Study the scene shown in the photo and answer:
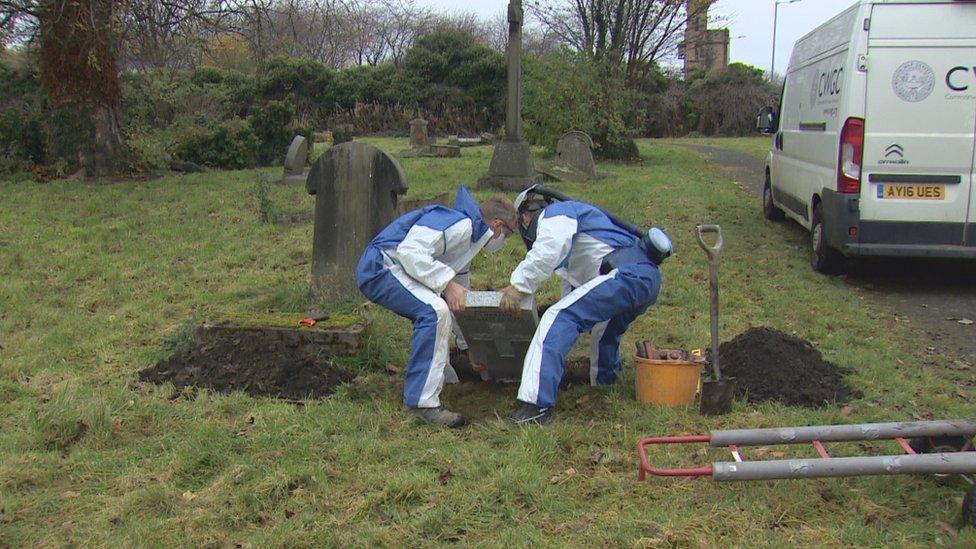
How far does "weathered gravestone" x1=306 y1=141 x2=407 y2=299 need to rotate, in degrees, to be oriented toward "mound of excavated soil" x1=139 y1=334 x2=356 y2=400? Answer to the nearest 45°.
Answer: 0° — it already faces it

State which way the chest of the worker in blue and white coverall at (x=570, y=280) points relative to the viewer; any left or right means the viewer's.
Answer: facing to the left of the viewer

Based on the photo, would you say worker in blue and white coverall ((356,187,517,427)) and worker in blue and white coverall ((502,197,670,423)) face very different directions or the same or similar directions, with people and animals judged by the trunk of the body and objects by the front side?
very different directions

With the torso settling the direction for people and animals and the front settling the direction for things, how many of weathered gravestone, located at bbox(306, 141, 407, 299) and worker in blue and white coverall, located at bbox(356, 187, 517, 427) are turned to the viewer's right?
1

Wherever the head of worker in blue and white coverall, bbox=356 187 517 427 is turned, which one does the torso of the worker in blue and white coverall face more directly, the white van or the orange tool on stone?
the white van

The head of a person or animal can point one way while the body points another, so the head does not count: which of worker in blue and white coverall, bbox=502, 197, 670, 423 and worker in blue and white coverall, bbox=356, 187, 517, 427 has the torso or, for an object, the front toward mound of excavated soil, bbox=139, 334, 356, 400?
worker in blue and white coverall, bbox=502, 197, 670, 423

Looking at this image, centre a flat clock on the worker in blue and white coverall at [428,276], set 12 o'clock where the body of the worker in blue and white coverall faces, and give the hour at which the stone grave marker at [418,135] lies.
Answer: The stone grave marker is roughly at 9 o'clock from the worker in blue and white coverall.

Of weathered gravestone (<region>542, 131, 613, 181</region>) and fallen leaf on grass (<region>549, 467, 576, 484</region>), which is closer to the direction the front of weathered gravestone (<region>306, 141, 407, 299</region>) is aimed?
the fallen leaf on grass

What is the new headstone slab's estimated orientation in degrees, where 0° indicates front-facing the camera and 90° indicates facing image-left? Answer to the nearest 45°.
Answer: approximately 0°

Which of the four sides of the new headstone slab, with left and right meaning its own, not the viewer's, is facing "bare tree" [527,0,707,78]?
back

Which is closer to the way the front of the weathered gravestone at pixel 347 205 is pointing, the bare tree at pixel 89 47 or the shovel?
the shovel

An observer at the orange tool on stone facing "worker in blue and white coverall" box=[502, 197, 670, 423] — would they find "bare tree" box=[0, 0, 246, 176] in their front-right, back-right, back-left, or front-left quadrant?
back-left

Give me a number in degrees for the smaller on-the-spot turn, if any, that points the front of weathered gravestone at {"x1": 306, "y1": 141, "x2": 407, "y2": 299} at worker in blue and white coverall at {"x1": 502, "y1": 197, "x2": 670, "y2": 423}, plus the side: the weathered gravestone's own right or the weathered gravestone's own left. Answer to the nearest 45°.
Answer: approximately 45° to the weathered gravestone's own left

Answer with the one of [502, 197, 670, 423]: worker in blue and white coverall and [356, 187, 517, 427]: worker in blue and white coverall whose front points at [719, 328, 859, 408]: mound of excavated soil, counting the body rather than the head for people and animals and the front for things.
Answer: [356, 187, 517, 427]: worker in blue and white coverall

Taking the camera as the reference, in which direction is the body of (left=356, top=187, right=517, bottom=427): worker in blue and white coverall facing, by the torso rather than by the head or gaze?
to the viewer's right

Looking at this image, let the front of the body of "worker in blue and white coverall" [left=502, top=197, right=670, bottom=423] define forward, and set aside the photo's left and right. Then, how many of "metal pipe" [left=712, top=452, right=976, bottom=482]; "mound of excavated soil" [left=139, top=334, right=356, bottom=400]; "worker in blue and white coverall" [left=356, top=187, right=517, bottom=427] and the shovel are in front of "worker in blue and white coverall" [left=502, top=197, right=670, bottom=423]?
2
